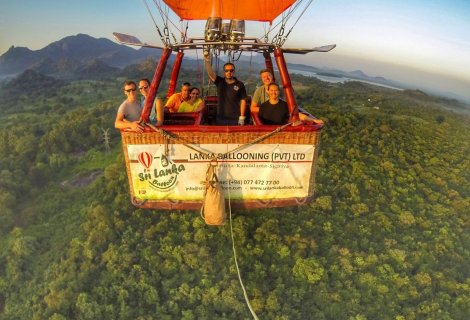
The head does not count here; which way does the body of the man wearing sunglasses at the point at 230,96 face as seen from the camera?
toward the camera

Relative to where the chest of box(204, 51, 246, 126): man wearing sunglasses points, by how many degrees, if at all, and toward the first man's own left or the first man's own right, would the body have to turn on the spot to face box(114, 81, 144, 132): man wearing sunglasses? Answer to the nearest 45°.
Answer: approximately 45° to the first man's own right
